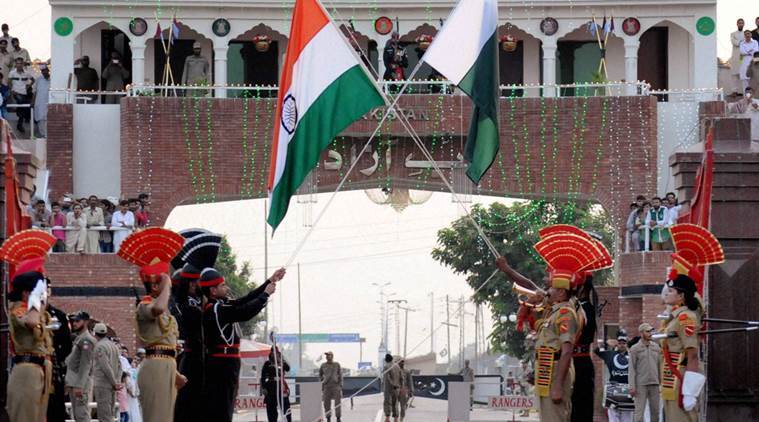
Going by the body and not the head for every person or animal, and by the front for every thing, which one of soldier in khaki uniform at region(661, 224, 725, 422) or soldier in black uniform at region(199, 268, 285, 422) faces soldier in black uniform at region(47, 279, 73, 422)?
the soldier in khaki uniform

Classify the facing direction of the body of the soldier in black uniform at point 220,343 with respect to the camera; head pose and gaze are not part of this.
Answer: to the viewer's right

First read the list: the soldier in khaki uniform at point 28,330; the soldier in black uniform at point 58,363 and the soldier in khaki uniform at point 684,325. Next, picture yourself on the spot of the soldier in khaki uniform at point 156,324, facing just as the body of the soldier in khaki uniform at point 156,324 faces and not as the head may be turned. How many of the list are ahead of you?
1

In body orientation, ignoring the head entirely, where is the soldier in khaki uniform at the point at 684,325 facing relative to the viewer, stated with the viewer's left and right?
facing to the left of the viewer

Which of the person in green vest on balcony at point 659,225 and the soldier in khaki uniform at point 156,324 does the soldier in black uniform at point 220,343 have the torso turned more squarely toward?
the person in green vest on balcony

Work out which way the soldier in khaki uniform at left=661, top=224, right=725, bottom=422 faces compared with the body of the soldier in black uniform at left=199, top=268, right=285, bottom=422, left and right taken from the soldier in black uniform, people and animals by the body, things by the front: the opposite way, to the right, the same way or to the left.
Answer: the opposite way

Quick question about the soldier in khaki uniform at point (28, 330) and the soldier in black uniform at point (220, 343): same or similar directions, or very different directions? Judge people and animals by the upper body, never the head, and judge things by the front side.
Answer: same or similar directions

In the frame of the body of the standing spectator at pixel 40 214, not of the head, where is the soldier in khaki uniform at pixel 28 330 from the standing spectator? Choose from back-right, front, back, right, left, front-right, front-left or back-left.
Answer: front-right

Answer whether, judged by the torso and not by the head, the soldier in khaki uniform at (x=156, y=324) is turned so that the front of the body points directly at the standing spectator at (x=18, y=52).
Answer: no

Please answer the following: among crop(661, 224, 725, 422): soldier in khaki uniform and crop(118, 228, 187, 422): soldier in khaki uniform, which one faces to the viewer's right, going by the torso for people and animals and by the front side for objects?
crop(118, 228, 187, 422): soldier in khaki uniform

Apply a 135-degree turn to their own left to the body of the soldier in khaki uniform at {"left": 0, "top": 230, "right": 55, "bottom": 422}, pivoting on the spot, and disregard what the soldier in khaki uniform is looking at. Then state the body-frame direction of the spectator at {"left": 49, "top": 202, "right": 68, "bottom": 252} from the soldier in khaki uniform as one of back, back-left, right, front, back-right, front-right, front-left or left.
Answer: front-right

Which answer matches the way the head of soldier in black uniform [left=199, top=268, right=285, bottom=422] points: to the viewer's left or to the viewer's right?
to the viewer's right

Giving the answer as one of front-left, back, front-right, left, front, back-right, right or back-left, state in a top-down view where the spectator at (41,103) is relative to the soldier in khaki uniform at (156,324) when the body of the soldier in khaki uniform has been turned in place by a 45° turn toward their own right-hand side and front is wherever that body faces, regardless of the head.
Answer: back-left

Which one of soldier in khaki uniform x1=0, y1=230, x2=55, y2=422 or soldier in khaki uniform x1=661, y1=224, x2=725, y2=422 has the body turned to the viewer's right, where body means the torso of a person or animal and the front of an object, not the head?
soldier in khaki uniform x1=0, y1=230, x2=55, y2=422

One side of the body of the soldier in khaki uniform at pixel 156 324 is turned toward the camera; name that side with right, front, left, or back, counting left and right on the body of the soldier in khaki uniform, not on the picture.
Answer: right

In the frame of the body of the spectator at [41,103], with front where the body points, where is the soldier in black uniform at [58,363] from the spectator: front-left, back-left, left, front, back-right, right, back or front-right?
front-right

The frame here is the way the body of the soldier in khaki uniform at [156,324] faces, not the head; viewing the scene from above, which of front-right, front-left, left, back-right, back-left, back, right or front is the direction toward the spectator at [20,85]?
left

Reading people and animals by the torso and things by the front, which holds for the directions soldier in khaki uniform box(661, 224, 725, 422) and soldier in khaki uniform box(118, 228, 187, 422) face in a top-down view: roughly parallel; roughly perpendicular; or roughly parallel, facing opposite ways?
roughly parallel, facing opposite ways

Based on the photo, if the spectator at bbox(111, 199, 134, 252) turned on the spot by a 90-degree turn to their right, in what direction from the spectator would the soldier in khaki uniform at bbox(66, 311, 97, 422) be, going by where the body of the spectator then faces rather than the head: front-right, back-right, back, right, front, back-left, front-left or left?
front-left

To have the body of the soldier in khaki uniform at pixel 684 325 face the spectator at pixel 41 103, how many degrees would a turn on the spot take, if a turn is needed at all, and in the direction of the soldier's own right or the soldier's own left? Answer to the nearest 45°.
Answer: approximately 45° to the soldier's own right
